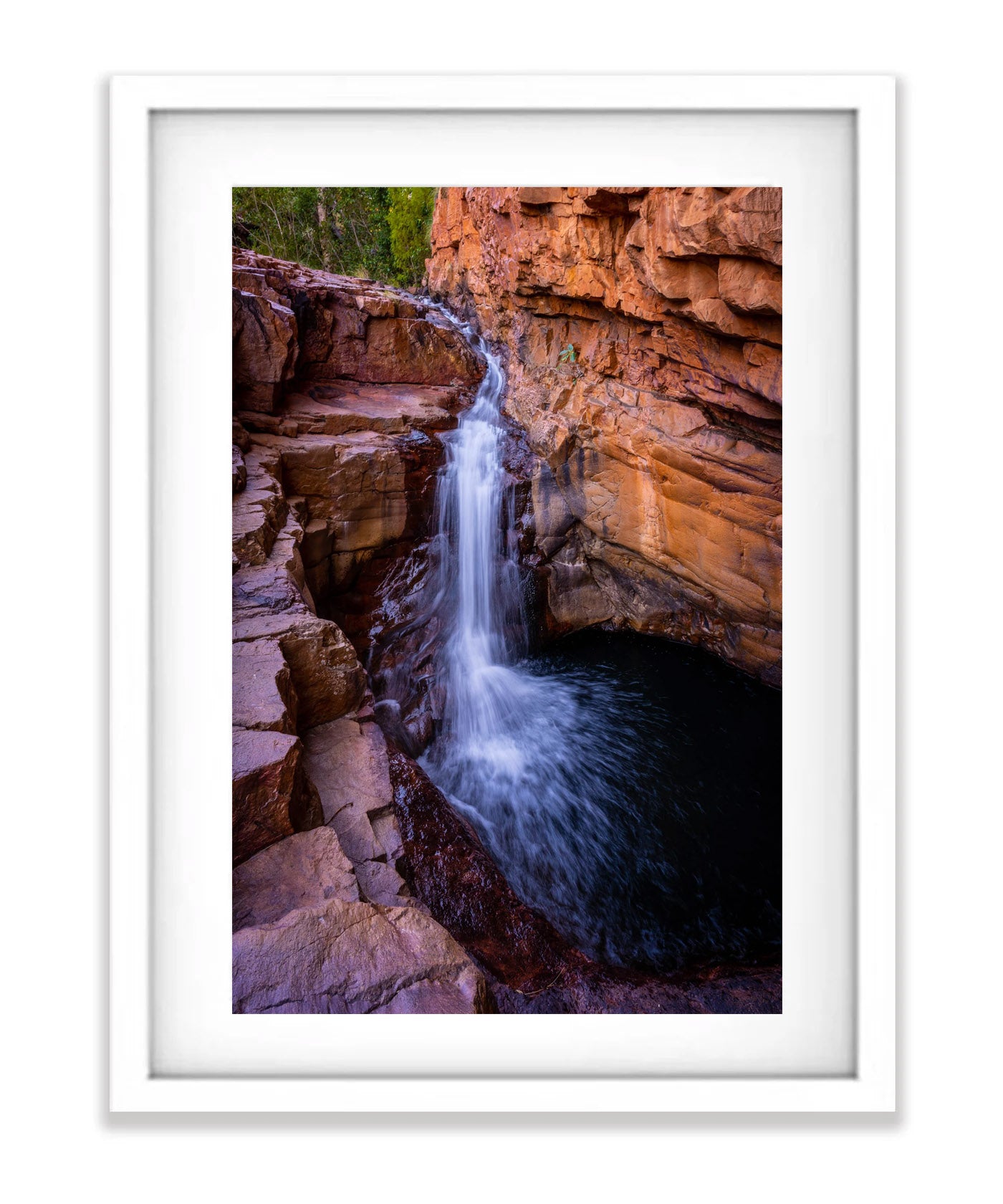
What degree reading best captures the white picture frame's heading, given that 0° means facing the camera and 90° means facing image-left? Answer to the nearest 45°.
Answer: approximately 0°
